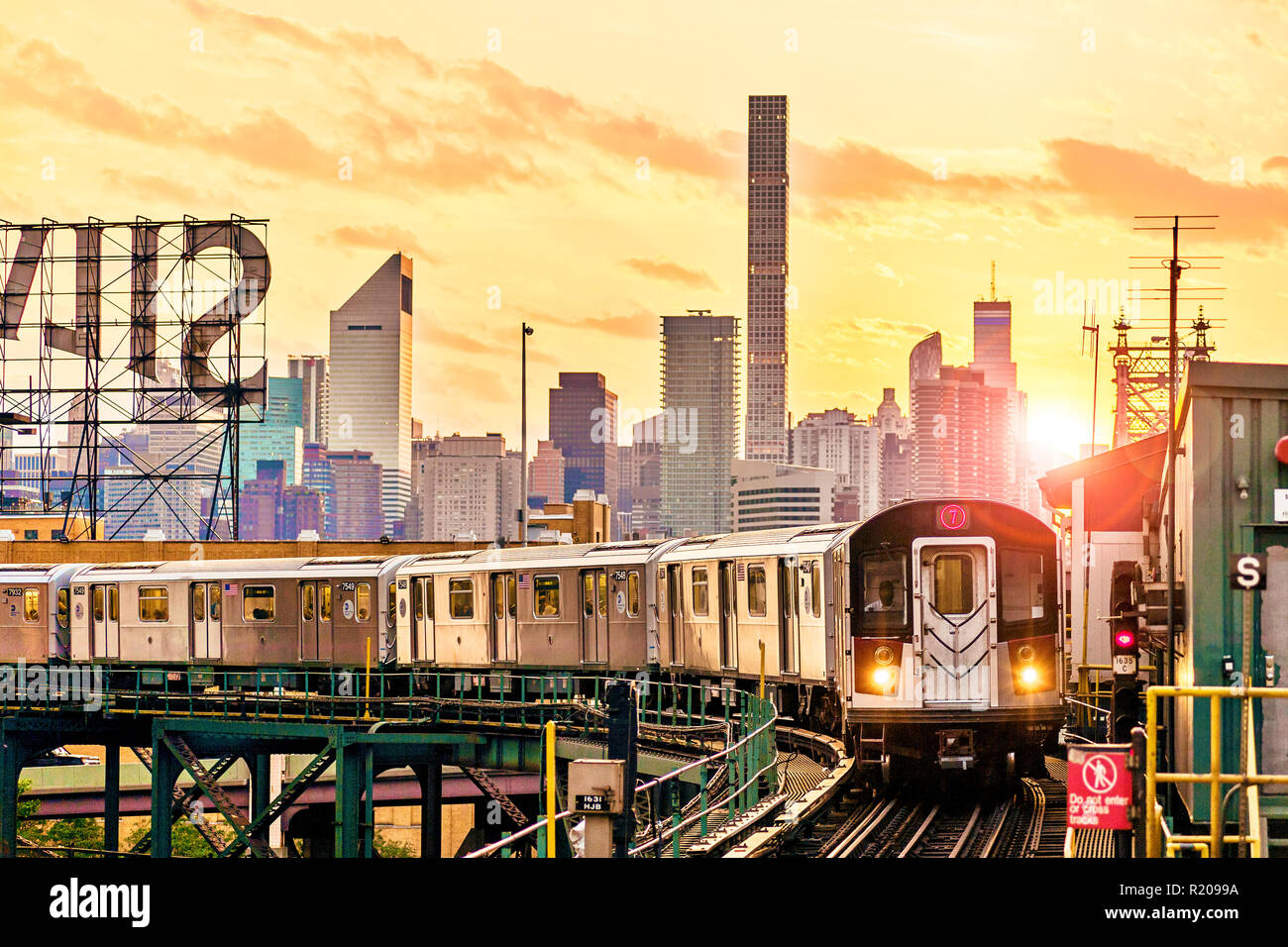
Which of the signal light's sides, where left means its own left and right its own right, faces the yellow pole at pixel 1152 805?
front

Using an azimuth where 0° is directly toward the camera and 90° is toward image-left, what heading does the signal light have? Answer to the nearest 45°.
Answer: approximately 0°

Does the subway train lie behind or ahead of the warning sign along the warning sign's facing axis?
behind

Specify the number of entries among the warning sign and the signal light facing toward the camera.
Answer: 2

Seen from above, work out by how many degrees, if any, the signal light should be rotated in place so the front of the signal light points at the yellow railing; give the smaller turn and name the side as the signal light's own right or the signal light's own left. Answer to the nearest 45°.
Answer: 0° — it already faces it

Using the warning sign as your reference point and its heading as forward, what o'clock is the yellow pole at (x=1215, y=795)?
The yellow pole is roughly at 10 o'clock from the warning sign.

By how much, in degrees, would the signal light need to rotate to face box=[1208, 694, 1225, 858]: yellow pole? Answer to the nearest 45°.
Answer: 0° — it already faces it

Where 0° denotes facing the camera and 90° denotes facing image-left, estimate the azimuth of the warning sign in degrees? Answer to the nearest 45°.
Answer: approximately 0°

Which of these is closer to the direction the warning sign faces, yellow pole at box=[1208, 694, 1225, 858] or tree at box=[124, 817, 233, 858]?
the yellow pole

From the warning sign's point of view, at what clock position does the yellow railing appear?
The yellow railing is roughly at 10 o'clock from the warning sign.
